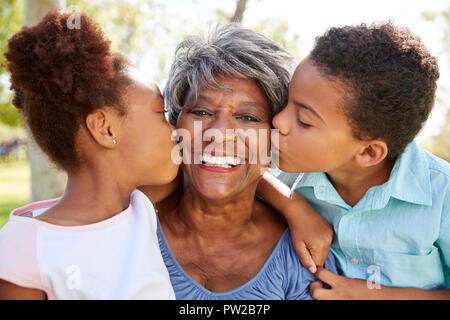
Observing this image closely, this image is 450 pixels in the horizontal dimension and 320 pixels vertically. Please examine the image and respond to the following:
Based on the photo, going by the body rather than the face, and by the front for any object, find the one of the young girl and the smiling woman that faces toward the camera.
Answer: the smiling woman

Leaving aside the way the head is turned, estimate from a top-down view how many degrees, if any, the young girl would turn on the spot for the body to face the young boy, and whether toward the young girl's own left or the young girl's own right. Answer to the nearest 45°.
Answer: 0° — they already face them

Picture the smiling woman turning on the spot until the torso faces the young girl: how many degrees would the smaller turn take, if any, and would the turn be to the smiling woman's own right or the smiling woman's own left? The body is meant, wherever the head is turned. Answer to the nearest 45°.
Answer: approximately 45° to the smiling woman's own right

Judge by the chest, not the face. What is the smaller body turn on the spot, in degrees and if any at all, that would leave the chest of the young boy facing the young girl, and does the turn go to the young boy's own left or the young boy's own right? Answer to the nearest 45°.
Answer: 0° — they already face them

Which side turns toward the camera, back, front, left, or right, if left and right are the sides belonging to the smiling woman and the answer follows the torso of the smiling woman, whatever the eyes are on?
front

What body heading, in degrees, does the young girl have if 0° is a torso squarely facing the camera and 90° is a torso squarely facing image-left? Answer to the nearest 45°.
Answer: approximately 270°

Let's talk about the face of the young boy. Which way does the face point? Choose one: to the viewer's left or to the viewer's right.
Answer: to the viewer's left

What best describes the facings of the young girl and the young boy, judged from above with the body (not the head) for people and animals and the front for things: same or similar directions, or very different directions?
very different directions

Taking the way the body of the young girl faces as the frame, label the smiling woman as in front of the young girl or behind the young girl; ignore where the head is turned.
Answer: in front

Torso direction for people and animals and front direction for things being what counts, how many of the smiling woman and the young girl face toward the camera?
1

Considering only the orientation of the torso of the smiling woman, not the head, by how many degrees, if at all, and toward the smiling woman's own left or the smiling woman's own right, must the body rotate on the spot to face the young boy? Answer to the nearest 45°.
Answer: approximately 90° to the smiling woman's own left

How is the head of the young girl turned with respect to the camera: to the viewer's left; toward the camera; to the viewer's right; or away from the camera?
to the viewer's right
